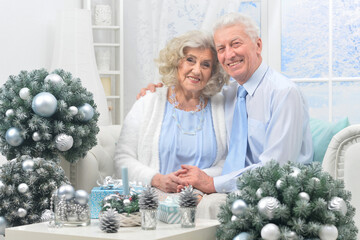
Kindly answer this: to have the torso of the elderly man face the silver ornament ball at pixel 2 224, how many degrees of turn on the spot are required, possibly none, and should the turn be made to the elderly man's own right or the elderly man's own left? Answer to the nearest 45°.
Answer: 0° — they already face it

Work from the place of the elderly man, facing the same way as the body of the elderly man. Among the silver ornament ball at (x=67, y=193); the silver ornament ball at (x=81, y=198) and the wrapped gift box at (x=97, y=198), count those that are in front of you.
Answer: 3

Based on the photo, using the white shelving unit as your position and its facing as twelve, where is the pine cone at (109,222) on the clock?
The pine cone is roughly at 12 o'clock from the white shelving unit.

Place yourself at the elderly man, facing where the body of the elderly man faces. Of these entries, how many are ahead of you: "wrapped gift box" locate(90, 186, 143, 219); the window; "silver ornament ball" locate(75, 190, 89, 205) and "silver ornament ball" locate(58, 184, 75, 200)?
3

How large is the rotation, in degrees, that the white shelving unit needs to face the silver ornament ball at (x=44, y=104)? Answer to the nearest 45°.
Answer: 0° — it already faces it

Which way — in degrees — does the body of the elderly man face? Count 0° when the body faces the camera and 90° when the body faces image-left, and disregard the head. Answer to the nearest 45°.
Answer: approximately 45°

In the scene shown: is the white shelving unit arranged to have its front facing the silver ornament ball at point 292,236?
yes
